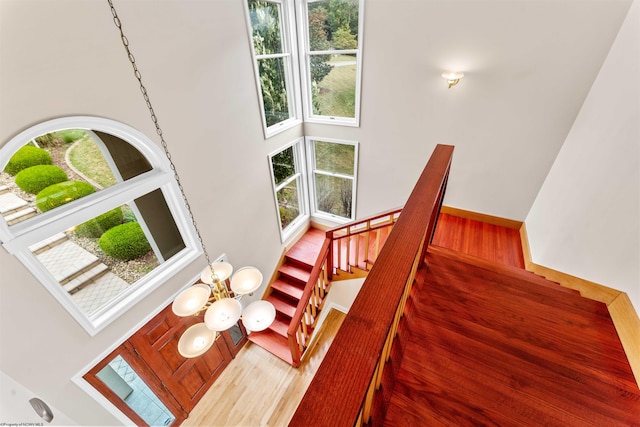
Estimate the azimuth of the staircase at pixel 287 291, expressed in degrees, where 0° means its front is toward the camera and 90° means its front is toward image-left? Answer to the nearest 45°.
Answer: approximately 45°

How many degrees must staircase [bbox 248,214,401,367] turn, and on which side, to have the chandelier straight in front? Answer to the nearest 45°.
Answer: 0° — it already faces it
